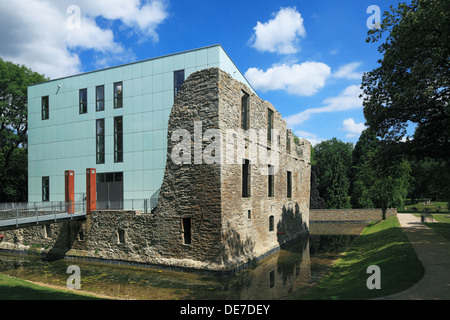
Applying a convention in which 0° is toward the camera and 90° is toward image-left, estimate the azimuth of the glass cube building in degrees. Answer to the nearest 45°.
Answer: approximately 45°

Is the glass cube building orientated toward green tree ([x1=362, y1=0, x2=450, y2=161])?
no

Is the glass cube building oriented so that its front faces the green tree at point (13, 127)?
no

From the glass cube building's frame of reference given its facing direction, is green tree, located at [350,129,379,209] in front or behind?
behind
